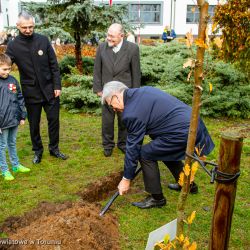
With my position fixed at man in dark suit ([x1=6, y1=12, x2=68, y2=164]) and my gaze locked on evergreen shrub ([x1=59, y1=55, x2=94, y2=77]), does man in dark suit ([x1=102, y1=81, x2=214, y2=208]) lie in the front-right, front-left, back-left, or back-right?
back-right

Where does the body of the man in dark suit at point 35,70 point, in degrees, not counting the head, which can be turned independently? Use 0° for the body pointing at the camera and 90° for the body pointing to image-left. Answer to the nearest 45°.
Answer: approximately 0°

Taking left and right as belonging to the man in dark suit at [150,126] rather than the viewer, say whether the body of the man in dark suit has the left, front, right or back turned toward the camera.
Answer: left

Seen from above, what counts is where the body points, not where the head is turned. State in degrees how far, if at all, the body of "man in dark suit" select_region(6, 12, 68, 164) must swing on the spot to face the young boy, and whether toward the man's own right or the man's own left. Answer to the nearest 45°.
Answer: approximately 45° to the man's own right

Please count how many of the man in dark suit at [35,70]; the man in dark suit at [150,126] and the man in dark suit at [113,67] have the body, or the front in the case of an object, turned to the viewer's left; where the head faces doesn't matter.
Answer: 1

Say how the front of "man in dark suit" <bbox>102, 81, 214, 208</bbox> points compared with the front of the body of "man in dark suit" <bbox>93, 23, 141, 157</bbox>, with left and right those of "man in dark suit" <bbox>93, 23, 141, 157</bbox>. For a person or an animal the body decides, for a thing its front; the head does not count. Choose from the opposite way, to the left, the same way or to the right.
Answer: to the right

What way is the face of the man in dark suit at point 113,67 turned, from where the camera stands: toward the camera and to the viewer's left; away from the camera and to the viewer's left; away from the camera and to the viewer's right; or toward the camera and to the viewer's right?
toward the camera and to the viewer's left

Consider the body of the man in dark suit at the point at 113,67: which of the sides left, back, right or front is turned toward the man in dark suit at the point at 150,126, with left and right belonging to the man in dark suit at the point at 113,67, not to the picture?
front

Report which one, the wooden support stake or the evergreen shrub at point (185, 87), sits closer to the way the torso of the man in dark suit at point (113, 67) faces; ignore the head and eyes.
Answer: the wooden support stake

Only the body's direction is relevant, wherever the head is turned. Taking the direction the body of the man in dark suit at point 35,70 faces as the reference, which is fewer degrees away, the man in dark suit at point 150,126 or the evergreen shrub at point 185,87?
the man in dark suit

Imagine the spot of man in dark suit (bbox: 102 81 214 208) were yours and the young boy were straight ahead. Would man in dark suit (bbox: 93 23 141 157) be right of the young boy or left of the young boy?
right

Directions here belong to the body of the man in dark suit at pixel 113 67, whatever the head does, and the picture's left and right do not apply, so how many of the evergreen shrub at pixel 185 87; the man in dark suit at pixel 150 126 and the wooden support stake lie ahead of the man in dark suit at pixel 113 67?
2
